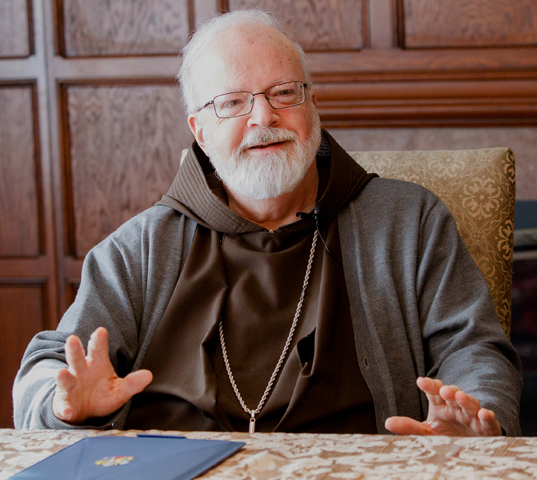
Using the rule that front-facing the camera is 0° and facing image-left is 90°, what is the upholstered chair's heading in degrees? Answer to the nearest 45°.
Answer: approximately 0°

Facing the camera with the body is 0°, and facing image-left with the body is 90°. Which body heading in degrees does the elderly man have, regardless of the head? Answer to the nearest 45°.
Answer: approximately 0°

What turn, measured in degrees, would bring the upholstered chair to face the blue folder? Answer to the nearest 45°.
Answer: approximately 45° to its right

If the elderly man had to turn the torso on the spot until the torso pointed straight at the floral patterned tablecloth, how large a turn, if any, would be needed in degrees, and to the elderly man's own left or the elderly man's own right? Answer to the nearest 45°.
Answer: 0° — they already face it

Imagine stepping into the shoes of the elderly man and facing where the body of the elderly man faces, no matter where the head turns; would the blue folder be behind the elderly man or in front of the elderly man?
in front
